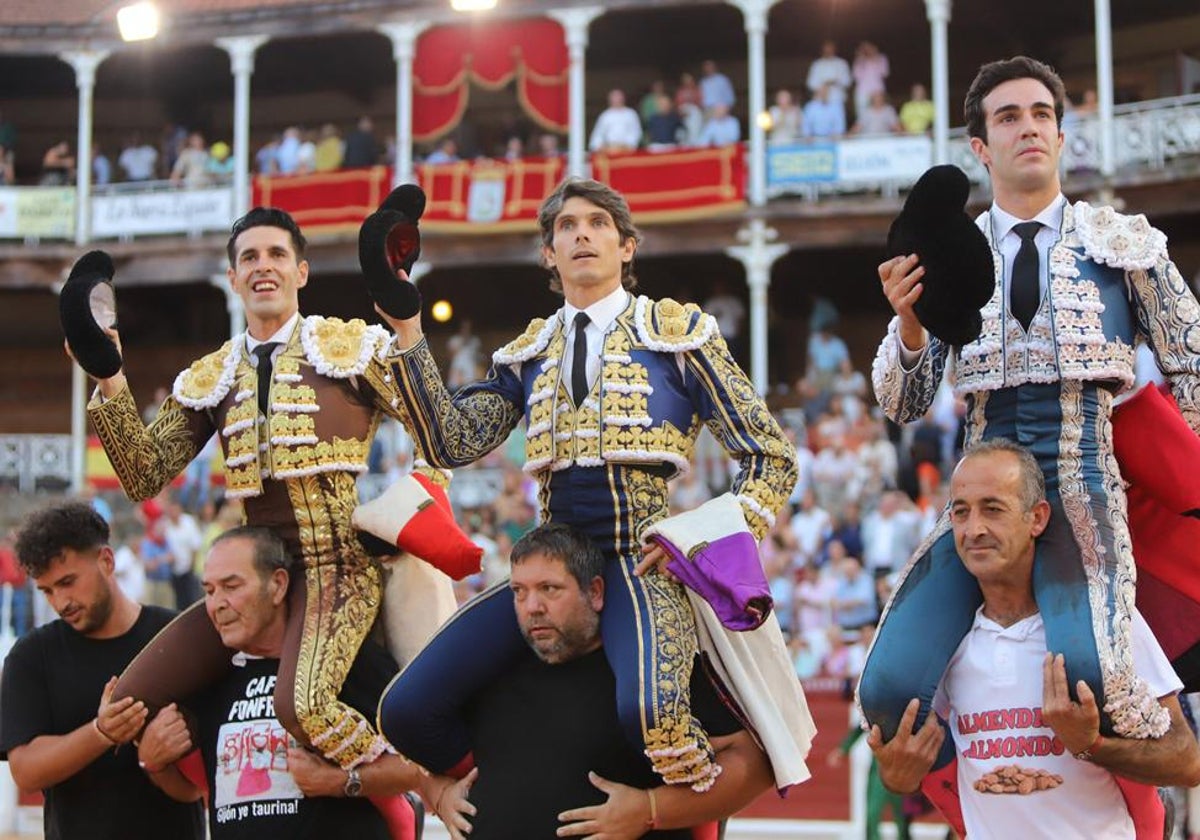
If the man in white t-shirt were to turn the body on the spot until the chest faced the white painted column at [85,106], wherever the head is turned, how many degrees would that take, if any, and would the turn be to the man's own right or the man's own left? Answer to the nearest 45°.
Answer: approximately 90° to the man's own right

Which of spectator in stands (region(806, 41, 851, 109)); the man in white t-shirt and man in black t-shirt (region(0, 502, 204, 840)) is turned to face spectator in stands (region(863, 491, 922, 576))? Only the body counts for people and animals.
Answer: spectator in stands (region(806, 41, 851, 109))

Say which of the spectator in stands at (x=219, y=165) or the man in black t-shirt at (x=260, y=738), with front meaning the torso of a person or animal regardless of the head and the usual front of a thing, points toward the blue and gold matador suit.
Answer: the spectator in stands

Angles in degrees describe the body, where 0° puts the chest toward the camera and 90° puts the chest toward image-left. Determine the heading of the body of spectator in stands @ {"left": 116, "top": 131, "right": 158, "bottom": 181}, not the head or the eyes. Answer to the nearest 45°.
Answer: approximately 0°

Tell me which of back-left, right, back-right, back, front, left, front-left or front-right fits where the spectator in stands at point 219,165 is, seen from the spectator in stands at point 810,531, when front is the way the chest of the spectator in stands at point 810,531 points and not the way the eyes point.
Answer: back-right

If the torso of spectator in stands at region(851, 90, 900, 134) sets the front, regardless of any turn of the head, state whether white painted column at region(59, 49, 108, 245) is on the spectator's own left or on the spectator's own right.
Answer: on the spectator's own right

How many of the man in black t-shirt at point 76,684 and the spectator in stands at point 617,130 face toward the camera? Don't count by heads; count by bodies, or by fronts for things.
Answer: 2

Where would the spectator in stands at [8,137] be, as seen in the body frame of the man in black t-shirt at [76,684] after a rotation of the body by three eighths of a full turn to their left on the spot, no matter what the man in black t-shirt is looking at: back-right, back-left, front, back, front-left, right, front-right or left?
front-left

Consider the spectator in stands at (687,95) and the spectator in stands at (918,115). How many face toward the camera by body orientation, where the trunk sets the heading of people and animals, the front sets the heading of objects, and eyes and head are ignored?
2

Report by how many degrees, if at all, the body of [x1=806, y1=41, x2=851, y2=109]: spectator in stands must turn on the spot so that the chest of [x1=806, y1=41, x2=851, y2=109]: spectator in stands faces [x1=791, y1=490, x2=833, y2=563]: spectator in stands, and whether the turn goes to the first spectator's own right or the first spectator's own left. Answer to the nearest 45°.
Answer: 0° — they already face them

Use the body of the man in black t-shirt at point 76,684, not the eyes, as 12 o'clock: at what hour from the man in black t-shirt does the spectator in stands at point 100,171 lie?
The spectator in stands is roughly at 6 o'clock from the man in black t-shirt.

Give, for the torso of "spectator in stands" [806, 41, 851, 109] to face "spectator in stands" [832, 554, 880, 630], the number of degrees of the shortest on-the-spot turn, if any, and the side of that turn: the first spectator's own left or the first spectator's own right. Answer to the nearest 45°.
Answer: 0° — they already face them

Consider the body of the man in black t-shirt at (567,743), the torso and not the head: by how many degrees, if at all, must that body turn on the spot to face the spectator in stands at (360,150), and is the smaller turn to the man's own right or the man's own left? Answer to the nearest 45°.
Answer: approximately 135° to the man's own right

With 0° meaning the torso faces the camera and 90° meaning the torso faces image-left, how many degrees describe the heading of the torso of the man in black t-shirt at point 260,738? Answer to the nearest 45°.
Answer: approximately 45°

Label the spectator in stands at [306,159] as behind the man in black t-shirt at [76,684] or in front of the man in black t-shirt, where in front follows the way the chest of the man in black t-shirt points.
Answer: behind

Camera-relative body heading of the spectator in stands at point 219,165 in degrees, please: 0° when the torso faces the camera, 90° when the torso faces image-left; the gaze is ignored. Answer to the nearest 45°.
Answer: approximately 0°
